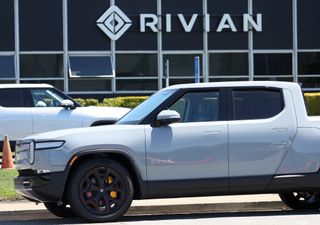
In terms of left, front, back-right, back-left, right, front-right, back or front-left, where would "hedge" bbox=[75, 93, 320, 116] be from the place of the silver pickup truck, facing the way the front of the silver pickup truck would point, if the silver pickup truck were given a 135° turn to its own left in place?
back-left

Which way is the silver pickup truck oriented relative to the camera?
to the viewer's left

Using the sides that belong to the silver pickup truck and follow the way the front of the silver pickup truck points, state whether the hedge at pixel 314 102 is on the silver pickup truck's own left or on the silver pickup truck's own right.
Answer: on the silver pickup truck's own right
